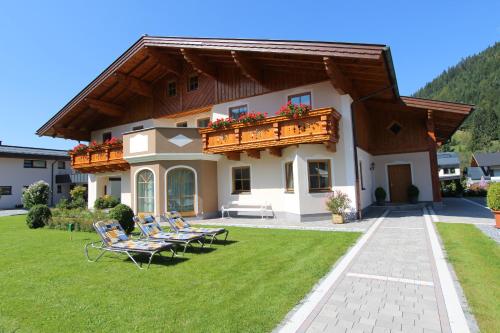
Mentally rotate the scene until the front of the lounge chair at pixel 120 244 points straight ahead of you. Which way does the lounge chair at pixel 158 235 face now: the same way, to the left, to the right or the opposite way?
the same way

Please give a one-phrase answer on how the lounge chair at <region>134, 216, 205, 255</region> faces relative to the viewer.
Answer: facing the viewer and to the right of the viewer

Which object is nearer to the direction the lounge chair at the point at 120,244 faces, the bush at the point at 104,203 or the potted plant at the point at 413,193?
the potted plant

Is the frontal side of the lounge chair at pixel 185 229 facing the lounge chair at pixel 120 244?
no

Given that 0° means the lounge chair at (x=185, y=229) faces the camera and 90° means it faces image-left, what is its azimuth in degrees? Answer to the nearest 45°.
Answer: approximately 315°

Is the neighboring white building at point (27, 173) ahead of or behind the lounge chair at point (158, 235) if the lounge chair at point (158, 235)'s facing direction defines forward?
behind

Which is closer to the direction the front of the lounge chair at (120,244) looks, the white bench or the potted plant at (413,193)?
the potted plant

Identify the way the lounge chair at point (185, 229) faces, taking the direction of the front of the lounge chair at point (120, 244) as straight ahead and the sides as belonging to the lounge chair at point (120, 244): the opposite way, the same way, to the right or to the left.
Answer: the same way

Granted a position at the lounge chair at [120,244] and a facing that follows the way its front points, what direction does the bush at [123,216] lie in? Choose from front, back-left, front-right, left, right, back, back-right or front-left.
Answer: back-left

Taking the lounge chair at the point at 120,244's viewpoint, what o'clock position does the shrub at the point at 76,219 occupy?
The shrub is roughly at 7 o'clock from the lounge chair.

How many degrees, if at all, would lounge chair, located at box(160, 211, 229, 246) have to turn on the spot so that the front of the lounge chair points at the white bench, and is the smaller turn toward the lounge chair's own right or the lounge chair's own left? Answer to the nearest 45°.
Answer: approximately 90° to the lounge chair's own left
